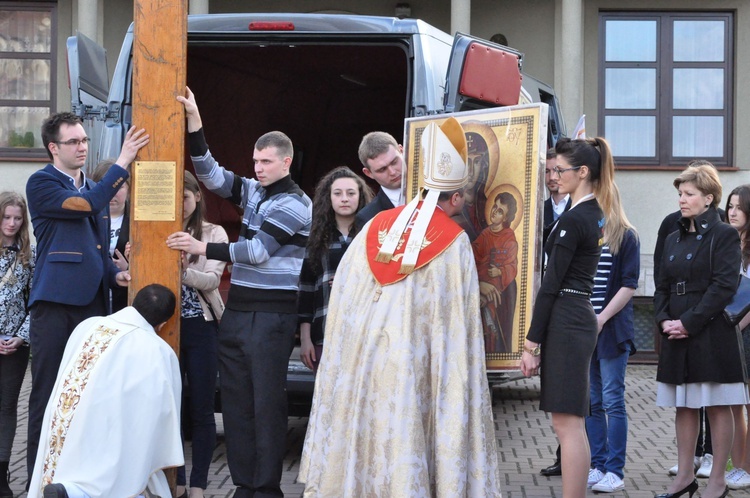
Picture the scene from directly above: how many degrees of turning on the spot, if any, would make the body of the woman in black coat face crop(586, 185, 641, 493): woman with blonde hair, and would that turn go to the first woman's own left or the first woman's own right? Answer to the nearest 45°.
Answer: approximately 90° to the first woman's own right

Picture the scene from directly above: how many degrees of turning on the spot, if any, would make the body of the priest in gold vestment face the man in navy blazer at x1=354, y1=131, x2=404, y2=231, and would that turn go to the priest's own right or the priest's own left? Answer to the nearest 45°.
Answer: approximately 45° to the priest's own left

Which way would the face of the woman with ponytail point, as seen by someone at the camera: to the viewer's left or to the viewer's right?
to the viewer's left

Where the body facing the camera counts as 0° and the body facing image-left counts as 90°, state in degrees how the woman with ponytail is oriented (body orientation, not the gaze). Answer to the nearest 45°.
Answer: approximately 90°

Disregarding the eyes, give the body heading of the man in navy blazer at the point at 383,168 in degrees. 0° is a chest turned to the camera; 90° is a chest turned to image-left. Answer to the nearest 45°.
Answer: approximately 315°

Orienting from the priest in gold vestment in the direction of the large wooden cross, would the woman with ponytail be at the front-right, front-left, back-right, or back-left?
back-right

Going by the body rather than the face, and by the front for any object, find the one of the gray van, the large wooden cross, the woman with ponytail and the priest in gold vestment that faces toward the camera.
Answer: the large wooden cross

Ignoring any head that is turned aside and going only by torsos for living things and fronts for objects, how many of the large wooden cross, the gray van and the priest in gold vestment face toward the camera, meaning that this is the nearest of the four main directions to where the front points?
1

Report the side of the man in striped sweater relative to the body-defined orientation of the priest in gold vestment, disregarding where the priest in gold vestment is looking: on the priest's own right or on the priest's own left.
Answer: on the priest's own left
